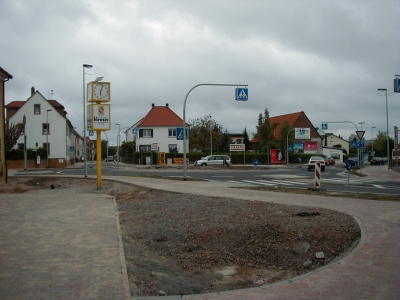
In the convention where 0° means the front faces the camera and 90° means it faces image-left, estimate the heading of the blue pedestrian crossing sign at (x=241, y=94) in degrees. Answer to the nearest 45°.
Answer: approximately 315°

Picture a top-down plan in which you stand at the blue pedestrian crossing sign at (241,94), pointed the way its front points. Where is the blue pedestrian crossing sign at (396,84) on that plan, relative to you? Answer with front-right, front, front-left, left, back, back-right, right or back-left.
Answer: front-left
